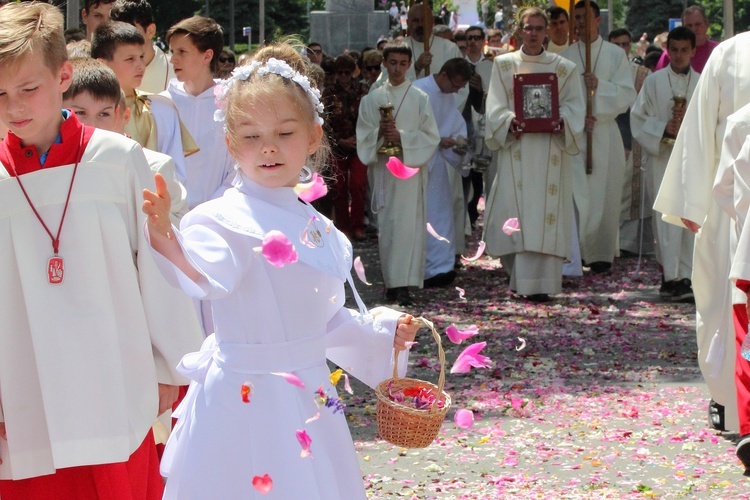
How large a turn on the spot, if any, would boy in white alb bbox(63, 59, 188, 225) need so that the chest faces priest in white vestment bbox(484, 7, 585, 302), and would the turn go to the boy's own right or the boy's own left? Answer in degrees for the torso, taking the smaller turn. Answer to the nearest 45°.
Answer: approximately 180°

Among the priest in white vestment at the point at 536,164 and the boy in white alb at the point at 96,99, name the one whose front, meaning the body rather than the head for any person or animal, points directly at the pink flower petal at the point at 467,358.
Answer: the priest in white vestment

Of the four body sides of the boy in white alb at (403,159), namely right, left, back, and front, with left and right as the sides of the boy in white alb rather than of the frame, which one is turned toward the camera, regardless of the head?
front

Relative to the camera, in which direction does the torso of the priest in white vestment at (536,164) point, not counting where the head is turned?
toward the camera

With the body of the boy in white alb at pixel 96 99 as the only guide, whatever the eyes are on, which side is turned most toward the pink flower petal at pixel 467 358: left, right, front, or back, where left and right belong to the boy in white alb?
left

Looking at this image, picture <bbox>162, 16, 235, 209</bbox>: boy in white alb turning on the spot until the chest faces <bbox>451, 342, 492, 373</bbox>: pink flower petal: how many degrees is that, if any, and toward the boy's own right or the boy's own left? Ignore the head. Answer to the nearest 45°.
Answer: approximately 45° to the boy's own left

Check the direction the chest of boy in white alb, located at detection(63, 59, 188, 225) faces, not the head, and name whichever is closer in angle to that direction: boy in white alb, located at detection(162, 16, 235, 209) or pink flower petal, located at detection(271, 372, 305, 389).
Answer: the pink flower petal

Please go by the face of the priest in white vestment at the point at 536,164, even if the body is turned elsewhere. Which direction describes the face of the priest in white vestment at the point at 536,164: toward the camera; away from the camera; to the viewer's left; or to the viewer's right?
toward the camera

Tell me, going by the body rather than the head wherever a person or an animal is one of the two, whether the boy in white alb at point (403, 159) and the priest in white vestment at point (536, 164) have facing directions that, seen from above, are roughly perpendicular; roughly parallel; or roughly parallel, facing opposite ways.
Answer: roughly parallel

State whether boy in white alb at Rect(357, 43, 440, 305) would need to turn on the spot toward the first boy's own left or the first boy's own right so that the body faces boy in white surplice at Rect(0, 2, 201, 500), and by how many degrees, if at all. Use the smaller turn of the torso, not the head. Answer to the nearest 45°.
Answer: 0° — they already face them

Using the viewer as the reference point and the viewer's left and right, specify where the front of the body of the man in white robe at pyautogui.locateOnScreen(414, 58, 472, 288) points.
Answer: facing the viewer and to the right of the viewer

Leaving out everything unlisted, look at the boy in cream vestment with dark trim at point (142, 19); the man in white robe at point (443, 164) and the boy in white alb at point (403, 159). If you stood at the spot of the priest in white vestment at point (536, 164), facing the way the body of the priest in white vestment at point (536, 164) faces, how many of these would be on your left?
0

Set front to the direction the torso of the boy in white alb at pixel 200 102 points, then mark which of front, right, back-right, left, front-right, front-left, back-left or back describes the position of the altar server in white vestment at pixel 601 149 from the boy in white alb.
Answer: back

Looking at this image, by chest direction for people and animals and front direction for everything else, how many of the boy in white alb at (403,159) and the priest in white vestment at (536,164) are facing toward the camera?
2

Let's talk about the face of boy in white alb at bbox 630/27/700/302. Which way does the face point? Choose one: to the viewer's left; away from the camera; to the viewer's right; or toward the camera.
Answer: toward the camera

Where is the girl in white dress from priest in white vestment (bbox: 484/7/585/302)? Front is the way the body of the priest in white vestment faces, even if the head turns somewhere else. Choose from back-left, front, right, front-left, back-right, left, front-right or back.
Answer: front
